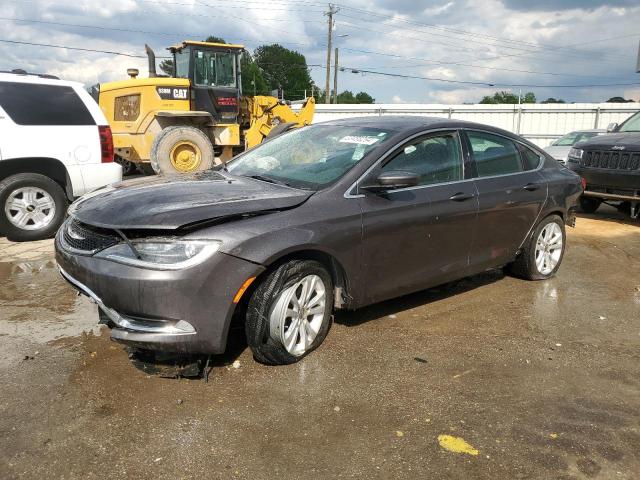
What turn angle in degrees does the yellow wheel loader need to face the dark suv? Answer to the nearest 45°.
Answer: approximately 45° to its right

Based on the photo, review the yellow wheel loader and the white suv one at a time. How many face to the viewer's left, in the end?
1

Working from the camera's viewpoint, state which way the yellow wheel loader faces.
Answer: facing to the right of the viewer

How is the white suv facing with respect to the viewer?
to the viewer's left

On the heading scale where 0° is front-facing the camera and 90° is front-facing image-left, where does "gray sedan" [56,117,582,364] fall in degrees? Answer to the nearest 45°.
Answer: approximately 45°

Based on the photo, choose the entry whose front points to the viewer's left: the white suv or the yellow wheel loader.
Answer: the white suv

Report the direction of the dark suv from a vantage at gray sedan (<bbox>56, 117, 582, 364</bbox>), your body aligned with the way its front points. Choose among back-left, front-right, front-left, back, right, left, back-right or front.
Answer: back

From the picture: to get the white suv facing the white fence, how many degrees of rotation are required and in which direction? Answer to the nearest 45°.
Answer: approximately 135° to its right
